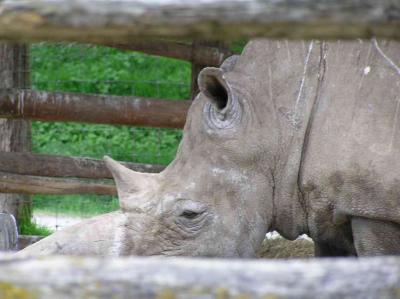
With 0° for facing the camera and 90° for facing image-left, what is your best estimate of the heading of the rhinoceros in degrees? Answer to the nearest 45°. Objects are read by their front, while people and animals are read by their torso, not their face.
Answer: approximately 90°

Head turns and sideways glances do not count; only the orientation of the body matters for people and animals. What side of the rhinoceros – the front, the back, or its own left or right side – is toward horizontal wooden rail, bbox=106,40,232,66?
right

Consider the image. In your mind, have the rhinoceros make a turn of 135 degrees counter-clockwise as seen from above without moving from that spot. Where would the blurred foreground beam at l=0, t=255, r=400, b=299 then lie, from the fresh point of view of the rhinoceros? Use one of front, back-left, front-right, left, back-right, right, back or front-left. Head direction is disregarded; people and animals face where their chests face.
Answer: front-right

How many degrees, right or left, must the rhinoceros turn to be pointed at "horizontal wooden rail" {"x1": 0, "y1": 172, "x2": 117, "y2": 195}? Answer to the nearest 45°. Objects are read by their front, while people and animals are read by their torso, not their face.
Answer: approximately 45° to its right

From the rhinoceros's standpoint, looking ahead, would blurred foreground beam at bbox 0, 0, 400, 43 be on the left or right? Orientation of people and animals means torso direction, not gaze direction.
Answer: on its left

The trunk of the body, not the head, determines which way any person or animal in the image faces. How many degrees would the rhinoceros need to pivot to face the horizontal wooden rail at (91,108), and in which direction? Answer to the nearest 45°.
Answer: approximately 45° to its right
